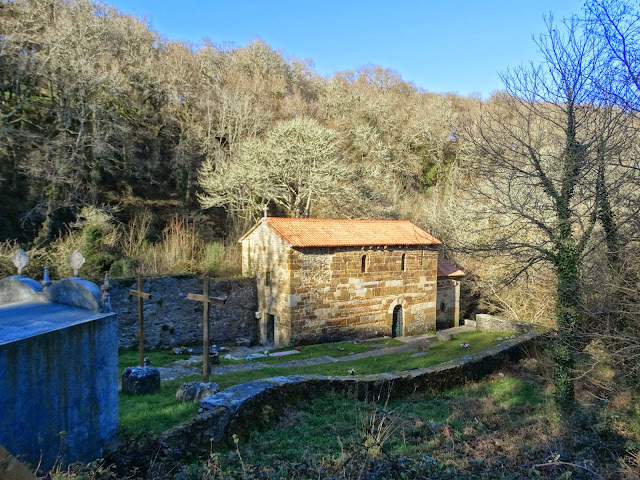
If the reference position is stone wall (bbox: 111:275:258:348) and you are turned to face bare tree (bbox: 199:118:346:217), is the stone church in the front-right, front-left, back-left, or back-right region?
front-right

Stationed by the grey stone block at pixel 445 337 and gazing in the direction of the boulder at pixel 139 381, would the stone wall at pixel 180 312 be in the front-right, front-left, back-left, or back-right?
front-right

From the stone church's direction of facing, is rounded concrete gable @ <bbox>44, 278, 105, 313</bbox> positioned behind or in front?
in front

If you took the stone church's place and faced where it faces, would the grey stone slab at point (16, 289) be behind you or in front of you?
in front

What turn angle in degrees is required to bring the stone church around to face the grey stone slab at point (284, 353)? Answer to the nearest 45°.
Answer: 0° — it already faces it

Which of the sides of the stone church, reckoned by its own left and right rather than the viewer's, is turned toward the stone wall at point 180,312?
front

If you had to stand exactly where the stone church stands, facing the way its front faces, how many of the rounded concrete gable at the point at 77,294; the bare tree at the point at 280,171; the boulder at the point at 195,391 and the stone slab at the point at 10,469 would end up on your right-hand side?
1

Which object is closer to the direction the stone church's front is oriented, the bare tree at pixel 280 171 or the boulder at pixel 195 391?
the boulder

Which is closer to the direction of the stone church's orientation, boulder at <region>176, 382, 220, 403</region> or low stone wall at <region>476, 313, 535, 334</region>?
the boulder

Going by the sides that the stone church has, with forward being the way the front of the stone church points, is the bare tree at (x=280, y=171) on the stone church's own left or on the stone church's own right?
on the stone church's own right

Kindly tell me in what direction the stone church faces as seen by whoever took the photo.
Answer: facing the viewer and to the left of the viewer

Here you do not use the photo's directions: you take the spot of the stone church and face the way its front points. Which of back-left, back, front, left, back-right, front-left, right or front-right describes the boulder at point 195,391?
front-left

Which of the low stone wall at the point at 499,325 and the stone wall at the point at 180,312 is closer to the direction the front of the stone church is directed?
the stone wall

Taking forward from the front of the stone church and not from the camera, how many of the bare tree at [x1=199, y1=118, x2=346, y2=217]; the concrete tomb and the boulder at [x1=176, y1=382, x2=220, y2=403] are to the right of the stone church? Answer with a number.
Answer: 1

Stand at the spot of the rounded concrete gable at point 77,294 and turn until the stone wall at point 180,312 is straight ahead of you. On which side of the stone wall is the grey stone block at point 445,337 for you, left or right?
right

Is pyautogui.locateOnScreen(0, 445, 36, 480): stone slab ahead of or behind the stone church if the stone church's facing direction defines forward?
ahead

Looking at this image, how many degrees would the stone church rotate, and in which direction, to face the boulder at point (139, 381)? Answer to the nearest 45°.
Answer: approximately 45° to its left

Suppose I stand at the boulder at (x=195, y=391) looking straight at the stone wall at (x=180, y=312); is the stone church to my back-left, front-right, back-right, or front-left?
front-right
